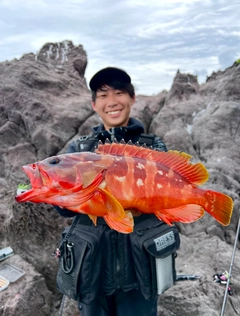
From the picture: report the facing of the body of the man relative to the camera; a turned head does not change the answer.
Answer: toward the camera

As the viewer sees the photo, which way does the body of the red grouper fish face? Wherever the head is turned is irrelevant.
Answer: to the viewer's left
